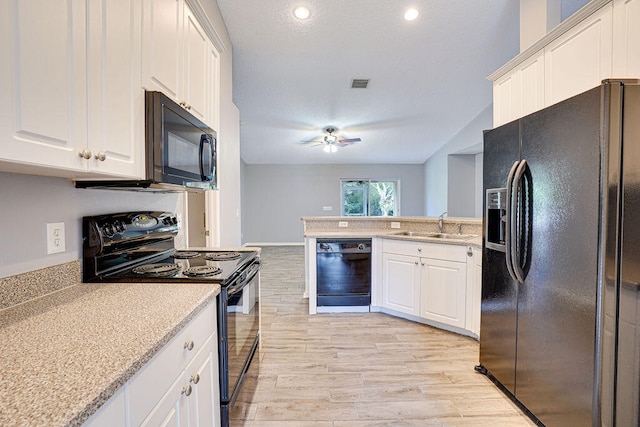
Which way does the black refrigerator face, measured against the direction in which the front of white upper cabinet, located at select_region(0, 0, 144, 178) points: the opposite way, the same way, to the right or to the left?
the opposite way

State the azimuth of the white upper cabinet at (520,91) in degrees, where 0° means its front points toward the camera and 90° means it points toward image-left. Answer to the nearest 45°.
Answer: approximately 45°

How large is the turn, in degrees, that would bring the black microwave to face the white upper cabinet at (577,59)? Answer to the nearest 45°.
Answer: approximately 45° to its left

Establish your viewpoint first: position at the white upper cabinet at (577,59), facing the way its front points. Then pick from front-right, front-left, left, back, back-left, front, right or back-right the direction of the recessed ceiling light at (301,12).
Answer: front-right

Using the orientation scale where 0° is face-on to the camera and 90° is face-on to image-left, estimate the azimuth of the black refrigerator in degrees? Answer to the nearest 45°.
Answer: approximately 45°

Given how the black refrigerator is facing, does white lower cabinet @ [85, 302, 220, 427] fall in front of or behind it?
in front

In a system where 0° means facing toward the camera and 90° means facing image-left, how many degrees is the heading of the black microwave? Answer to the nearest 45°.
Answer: approximately 315°

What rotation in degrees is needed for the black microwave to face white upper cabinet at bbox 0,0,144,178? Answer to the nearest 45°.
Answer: approximately 90° to its right

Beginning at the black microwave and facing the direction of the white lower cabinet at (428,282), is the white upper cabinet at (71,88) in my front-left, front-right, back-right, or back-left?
back-right

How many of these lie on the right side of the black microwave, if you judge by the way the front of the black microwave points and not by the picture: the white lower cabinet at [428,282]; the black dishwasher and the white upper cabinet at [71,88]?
1

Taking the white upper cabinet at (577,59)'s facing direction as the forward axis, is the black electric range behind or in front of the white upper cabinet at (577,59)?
in front

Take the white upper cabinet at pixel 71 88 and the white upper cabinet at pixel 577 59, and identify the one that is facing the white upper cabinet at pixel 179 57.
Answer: the white upper cabinet at pixel 577 59
